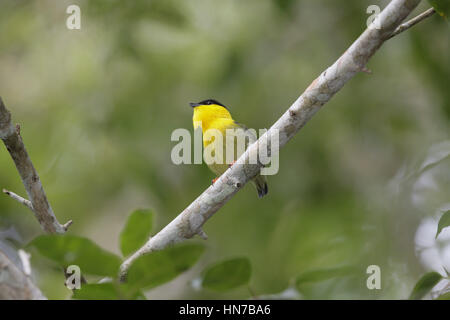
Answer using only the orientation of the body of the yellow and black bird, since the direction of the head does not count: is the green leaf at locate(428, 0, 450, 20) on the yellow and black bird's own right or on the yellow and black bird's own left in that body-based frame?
on the yellow and black bird's own left

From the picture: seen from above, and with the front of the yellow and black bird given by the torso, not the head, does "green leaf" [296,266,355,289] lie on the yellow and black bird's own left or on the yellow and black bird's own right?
on the yellow and black bird's own left

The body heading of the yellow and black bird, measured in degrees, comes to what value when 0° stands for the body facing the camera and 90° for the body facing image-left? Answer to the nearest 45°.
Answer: approximately 90°

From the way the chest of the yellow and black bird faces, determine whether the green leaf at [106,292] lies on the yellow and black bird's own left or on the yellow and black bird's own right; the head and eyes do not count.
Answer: on the yellow and black bird's own left
